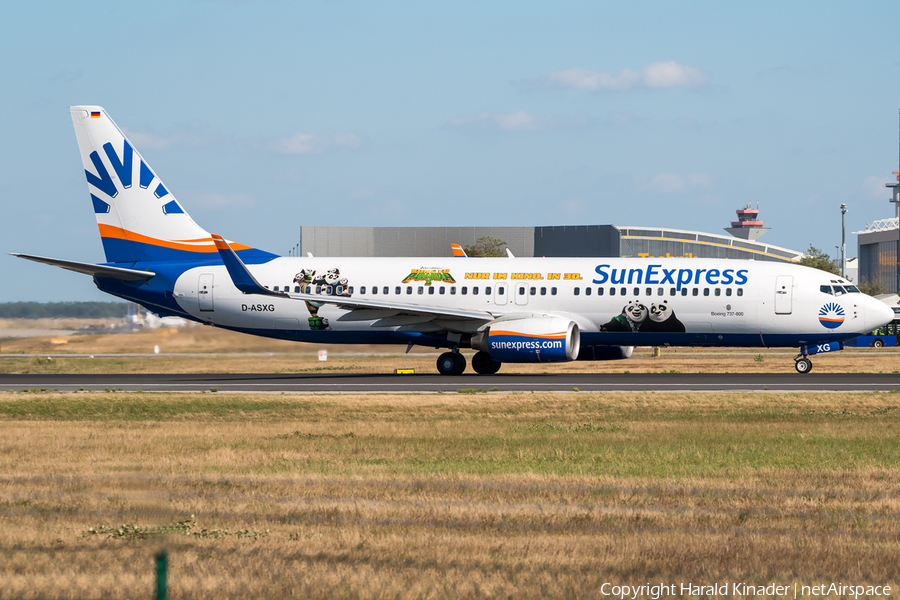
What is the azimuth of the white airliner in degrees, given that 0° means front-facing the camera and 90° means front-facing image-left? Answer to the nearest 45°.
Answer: approximately 270°

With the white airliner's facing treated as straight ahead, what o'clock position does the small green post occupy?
The small green post is roughly at 3 o'clock from the white airliner.
